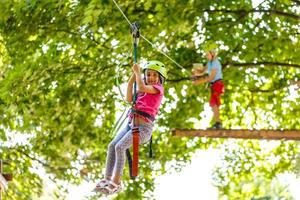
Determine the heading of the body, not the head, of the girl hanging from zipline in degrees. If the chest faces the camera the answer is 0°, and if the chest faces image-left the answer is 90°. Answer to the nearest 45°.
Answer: approximately 45°

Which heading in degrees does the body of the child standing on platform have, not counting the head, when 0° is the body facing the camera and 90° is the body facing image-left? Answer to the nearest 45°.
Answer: approximately 90°

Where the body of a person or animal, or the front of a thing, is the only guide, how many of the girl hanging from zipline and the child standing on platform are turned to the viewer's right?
0

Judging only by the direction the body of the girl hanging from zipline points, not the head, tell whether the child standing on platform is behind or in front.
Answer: behind
